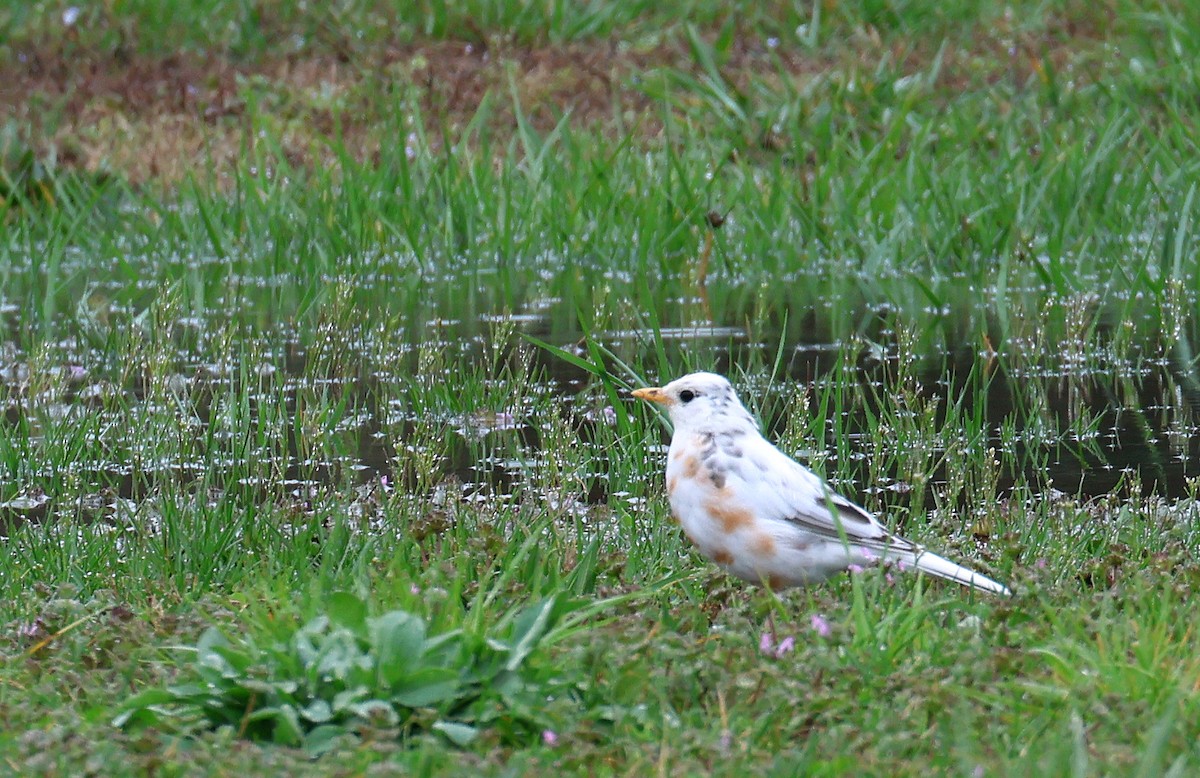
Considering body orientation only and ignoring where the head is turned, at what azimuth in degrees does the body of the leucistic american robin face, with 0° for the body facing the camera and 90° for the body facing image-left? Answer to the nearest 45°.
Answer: approximately 90°

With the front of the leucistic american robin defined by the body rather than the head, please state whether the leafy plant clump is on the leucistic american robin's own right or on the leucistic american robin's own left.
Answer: on the leucistic american robin's own left
